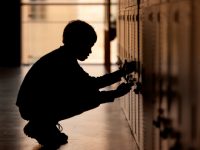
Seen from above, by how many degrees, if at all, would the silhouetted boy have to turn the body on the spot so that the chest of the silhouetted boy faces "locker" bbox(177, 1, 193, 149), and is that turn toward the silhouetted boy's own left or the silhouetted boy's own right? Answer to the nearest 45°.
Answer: approximately 90° to the silhouetted boy's own right

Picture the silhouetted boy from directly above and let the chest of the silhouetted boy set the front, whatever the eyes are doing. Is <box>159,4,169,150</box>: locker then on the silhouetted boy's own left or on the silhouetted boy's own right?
on the silhouetted boy's own right

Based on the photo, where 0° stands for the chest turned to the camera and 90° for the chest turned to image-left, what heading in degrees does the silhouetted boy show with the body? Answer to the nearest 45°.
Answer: approximately 270°

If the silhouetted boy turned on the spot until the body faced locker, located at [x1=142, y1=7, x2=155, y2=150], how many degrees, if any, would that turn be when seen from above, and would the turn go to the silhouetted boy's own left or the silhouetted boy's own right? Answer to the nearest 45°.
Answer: approximately 45° to the silhouetted boy's own right

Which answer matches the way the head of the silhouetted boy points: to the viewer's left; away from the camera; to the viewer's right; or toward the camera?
to the viewer's right

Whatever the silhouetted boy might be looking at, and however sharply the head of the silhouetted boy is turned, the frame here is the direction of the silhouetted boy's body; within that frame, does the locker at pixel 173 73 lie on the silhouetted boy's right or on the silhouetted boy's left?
on the silhouetted boy's right

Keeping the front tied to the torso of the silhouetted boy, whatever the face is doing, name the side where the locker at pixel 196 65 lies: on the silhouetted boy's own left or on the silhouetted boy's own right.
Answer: on the silhouetted boy's own right

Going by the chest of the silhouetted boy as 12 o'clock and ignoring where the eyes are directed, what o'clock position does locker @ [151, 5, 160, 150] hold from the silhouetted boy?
The locker is roughly at 2 o'clock from the silhouetted boy.
